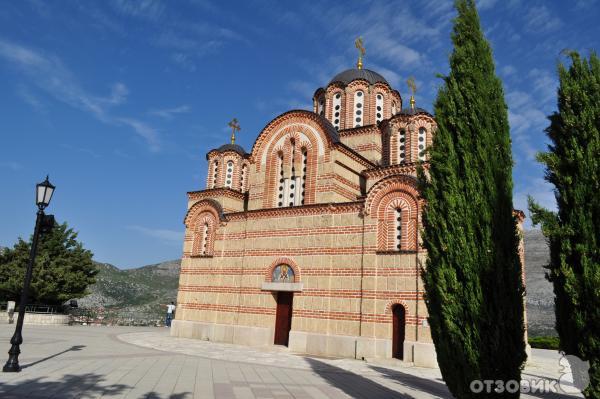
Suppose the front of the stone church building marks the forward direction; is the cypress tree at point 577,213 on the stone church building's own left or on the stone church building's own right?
on the stone church building's own left

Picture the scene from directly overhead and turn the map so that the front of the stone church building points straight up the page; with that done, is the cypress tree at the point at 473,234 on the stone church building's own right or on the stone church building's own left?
on the stone church building's own left

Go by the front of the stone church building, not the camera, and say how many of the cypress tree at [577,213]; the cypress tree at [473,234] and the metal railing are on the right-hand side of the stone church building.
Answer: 1

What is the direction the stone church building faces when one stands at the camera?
facing the viewer and to the left of the viewer

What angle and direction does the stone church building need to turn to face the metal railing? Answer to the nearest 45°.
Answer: approximately 90° to its right
